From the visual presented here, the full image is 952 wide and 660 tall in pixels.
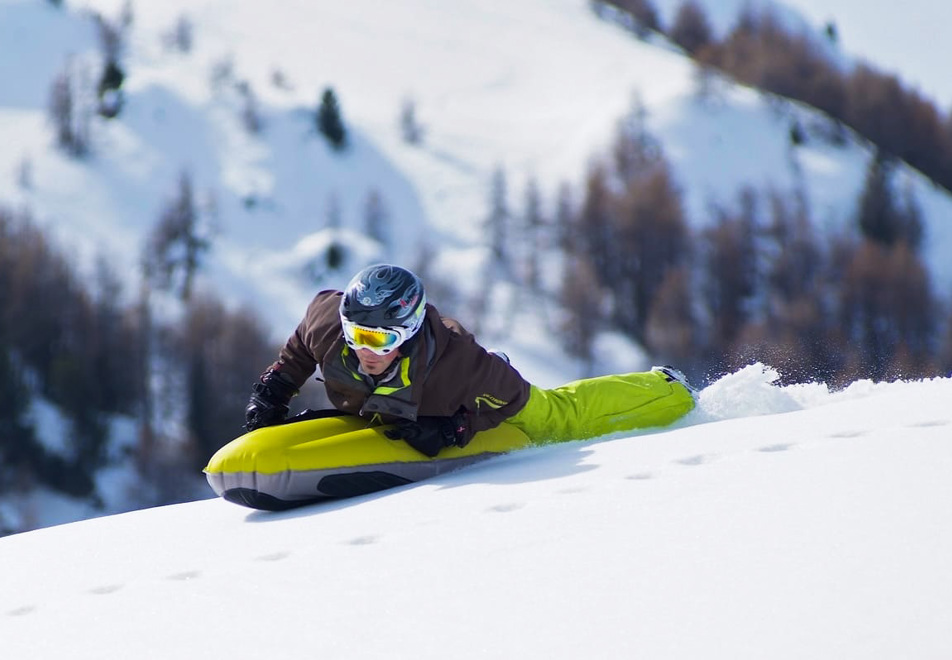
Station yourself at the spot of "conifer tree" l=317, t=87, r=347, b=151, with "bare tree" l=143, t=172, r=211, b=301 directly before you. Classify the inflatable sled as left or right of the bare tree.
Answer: left

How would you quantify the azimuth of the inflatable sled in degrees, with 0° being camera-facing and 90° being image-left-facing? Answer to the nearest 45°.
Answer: approximately 45°
